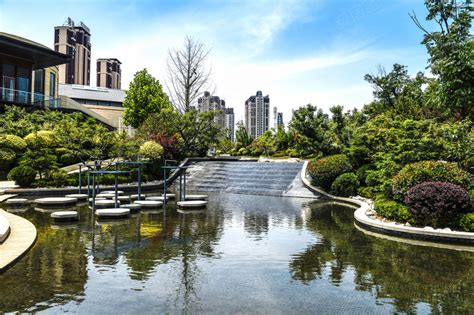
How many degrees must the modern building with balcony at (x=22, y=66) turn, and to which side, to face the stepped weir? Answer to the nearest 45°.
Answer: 0° — it already faces it

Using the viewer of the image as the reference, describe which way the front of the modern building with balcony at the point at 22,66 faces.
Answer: facing the viewer and to the right of the viewer

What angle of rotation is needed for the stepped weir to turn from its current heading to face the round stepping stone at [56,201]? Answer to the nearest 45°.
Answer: approximately 45° to its right

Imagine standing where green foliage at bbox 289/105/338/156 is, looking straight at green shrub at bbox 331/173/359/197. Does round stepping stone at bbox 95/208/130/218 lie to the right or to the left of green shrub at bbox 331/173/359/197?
right

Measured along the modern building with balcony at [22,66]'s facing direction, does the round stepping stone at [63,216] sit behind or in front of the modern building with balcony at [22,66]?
in front

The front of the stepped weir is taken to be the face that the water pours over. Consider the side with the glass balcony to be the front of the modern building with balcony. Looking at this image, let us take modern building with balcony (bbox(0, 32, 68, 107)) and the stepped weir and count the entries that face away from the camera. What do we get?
0

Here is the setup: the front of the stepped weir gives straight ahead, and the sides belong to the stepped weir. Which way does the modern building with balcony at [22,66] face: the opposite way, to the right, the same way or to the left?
to the left

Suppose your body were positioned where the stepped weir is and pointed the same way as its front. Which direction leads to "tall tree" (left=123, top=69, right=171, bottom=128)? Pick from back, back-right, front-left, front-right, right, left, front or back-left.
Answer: back-right

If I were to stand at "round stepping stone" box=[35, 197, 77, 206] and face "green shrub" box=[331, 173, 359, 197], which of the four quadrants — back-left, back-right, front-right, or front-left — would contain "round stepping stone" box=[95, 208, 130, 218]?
front-right

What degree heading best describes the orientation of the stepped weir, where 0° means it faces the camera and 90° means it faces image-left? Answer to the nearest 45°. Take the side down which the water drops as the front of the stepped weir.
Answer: approximately 0°

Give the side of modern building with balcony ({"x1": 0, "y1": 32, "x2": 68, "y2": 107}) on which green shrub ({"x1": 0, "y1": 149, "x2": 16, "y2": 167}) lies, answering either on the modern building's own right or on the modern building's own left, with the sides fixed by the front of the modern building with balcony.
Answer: on the modern building's own right

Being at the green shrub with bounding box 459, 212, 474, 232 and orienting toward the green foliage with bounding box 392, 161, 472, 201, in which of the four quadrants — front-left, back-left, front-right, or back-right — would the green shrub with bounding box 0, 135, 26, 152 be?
front-left

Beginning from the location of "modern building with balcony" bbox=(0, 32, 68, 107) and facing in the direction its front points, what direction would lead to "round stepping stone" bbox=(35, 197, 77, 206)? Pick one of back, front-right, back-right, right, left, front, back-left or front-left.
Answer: front-right

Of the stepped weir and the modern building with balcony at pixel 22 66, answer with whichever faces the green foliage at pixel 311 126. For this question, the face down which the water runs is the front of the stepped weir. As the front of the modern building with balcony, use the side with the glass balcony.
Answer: the modern building with balcony

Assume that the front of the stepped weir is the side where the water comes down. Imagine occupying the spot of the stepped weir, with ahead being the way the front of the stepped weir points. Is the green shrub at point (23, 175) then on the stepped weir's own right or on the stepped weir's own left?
on the stepped weir's own right

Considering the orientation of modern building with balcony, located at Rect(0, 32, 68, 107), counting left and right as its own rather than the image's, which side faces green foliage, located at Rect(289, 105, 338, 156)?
front

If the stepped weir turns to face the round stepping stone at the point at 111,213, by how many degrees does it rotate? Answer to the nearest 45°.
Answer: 0° — it already faces it

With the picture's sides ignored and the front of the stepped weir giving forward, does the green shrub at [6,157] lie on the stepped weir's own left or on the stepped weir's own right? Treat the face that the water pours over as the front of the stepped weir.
on the stepped weir's own right
